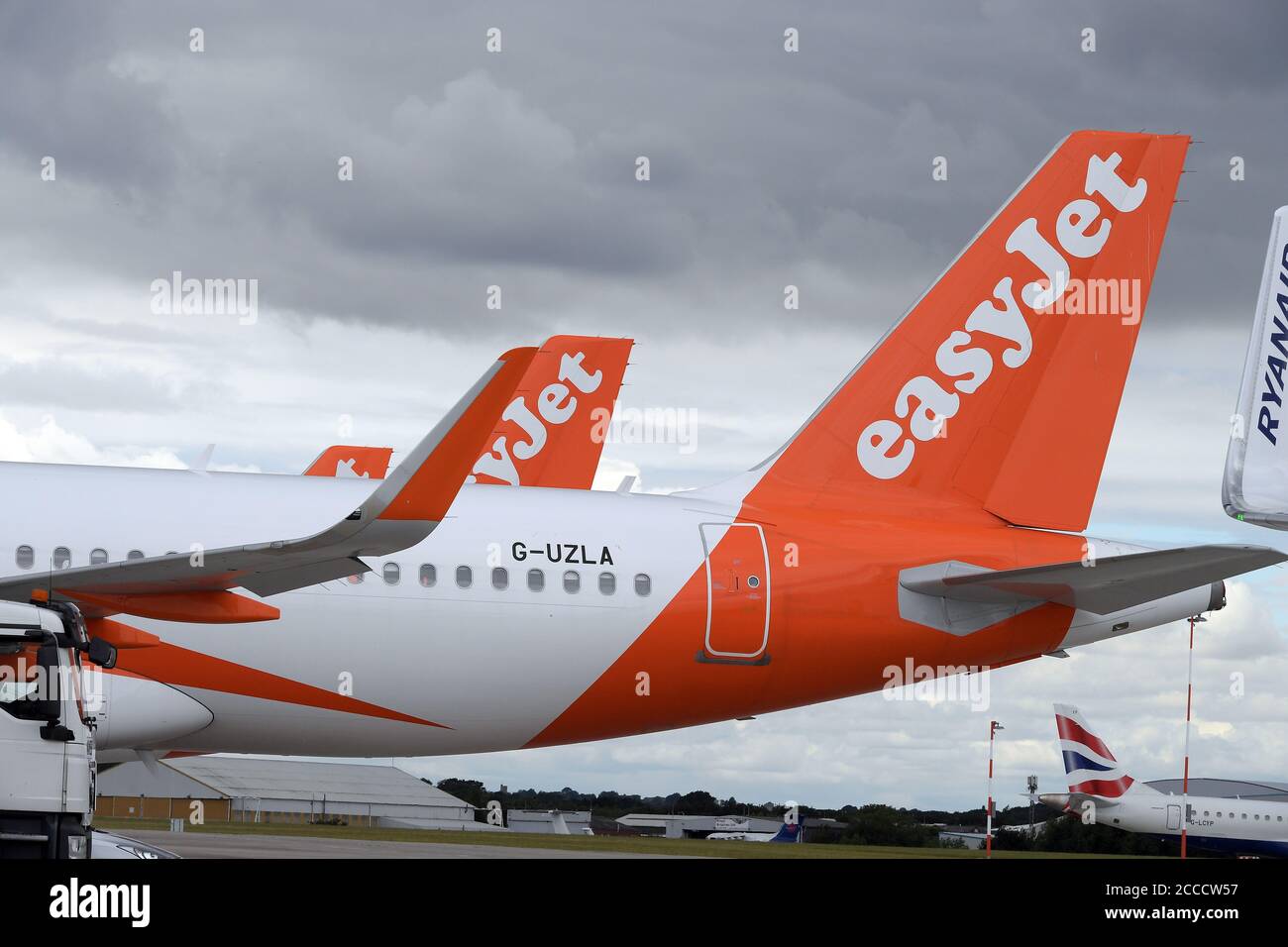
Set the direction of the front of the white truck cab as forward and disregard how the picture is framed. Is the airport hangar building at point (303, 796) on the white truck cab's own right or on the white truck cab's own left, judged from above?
on the white truck cab's own left
